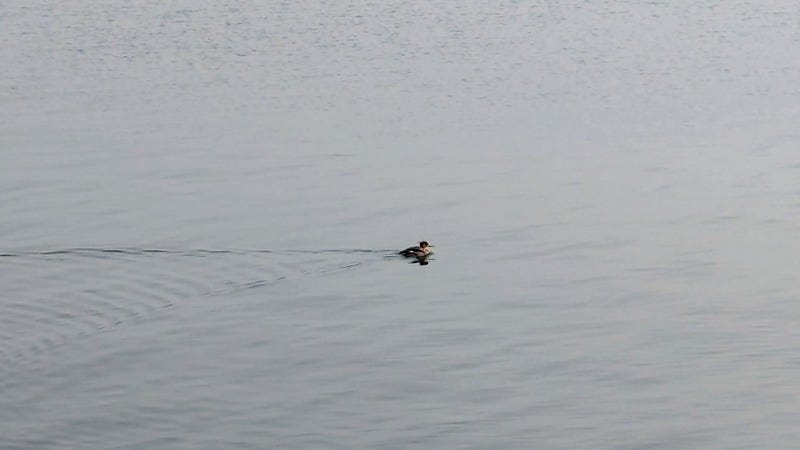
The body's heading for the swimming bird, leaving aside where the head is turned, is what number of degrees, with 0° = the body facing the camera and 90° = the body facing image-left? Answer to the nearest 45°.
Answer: approximately 270°
